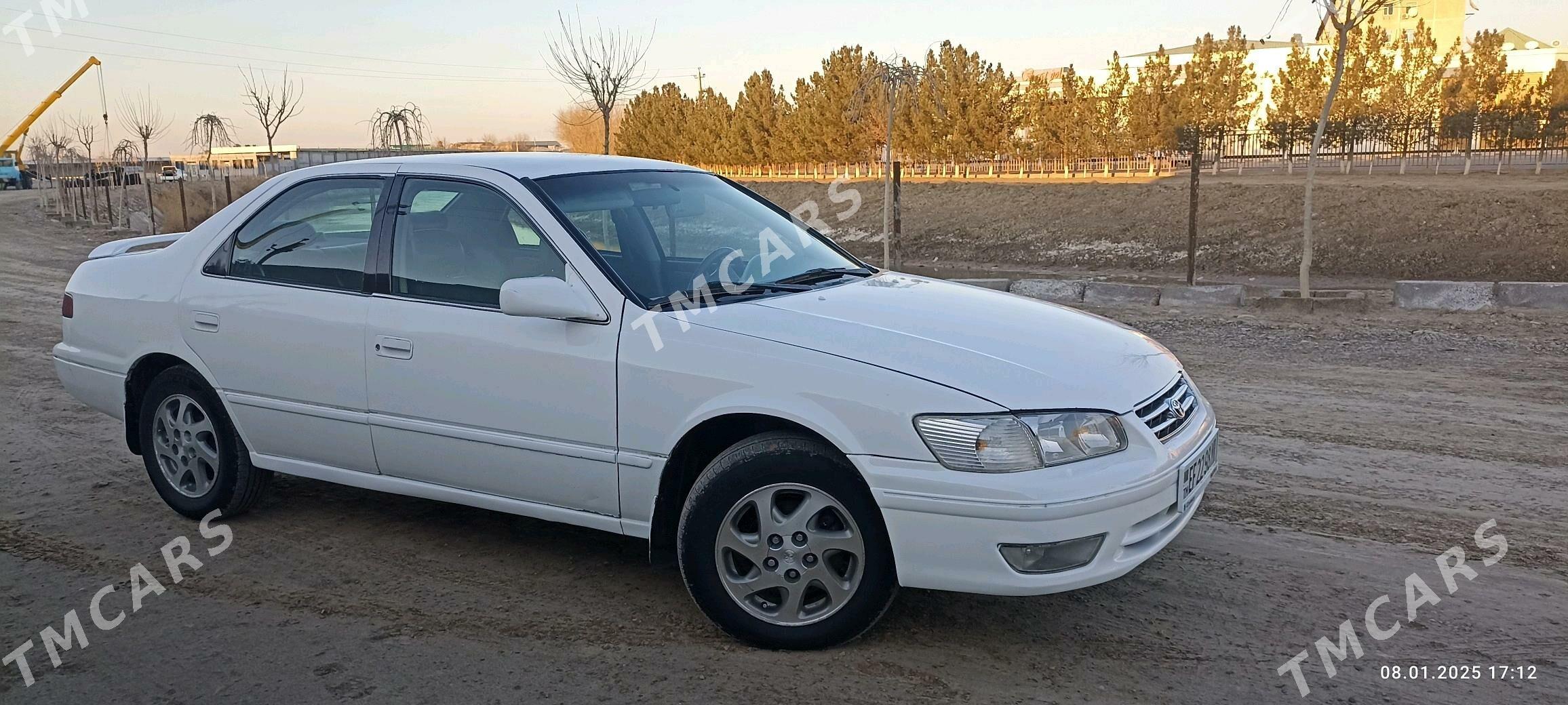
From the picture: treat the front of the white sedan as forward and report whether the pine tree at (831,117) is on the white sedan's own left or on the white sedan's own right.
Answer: on the white sedan's own left

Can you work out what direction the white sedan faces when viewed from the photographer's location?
facing the viewer and to the right of the viewer

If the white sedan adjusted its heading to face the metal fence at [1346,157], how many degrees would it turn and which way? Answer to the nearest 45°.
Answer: approximately 90° to its left

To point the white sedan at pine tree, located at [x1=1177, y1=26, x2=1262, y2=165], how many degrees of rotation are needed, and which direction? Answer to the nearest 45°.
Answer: approximately 90° to its left

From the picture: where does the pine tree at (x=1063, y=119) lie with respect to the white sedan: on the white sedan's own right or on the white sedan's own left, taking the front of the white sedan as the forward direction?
on the white sedan's own left

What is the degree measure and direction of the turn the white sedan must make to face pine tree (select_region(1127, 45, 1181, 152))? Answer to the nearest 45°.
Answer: approximately 90° to its left

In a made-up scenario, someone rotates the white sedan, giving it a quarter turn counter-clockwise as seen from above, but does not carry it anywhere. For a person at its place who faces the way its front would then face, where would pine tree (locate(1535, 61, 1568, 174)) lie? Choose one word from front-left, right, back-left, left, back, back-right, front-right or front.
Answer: front

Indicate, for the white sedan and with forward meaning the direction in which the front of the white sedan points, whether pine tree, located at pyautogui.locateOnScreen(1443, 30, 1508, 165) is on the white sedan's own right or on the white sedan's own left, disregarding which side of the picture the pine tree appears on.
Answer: on the white sedan's own left

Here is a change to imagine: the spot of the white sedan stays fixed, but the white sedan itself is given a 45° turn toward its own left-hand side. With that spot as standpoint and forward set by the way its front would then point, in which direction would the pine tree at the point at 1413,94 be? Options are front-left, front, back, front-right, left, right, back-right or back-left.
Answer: front-left

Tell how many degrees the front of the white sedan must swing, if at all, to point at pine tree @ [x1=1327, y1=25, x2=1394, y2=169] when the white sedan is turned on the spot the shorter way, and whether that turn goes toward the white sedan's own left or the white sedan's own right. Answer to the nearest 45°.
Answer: approximately 90° to the white sedan's own left

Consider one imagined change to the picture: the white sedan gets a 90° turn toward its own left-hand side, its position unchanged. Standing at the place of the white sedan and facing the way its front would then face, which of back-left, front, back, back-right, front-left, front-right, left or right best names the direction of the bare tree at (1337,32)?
front
